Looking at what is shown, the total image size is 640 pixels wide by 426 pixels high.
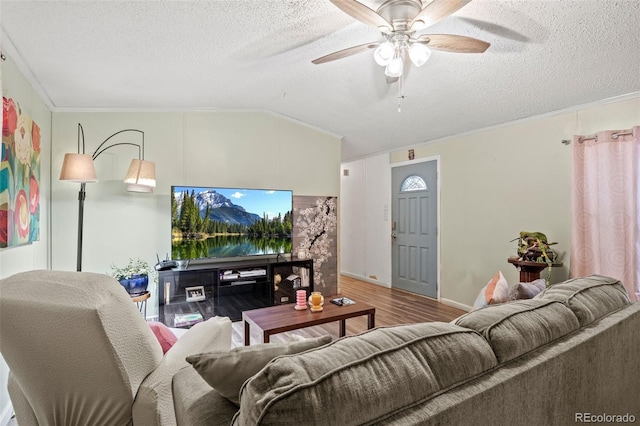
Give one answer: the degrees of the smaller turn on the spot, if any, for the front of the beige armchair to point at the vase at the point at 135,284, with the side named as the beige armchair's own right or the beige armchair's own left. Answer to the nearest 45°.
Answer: approximately 45° to the beige armchair's own left

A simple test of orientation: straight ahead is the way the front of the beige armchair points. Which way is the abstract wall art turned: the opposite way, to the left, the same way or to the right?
to the right

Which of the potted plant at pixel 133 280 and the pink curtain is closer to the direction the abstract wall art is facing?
the pink curtain

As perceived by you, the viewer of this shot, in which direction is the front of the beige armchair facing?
facing away from the viewer and to the right of the viewer

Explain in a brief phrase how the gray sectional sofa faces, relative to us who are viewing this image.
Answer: facing away from the viewer and to the left of the viewer

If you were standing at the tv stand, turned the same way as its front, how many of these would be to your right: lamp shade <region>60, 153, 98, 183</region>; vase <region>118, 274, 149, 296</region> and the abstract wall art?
3

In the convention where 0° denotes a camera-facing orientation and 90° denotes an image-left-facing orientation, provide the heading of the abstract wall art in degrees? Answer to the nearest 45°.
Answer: approximately 315°

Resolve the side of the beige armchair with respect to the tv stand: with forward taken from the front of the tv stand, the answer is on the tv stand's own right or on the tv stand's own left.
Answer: on the tv stand's own right

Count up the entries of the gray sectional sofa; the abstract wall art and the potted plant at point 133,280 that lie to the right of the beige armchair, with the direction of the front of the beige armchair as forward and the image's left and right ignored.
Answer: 1

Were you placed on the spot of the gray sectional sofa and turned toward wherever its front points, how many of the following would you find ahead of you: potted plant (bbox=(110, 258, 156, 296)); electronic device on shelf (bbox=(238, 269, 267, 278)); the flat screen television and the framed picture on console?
4

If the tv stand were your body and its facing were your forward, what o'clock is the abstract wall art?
The abstract wall art is roughly at 3 o'clock from the tv stand.

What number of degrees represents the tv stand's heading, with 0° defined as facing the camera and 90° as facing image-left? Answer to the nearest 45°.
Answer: approximately 315°
